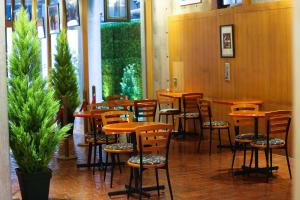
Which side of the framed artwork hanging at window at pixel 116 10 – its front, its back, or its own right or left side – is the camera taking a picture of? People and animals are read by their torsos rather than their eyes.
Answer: front

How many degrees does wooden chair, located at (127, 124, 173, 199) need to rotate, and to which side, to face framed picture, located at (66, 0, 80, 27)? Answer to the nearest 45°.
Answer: approximately 45° to its right

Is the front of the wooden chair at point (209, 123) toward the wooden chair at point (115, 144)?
no

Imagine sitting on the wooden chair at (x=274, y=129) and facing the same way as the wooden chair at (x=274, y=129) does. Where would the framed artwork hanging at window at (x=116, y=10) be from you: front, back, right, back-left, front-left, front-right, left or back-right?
front

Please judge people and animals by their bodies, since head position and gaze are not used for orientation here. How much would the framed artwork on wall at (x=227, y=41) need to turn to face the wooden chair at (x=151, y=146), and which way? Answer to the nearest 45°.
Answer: approximately 45° to its left

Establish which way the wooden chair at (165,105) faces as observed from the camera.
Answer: facing the viewer and to the right of the viewer

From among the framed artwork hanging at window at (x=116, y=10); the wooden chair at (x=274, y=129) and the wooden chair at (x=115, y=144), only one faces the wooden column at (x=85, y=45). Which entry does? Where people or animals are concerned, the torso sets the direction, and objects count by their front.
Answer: the wooden chair at (x=274, y=129)

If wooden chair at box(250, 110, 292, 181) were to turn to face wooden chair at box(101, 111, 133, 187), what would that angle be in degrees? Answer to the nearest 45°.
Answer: approximately 45° to its left

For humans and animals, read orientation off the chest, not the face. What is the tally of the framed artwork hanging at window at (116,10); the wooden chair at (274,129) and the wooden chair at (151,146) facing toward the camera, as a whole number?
1

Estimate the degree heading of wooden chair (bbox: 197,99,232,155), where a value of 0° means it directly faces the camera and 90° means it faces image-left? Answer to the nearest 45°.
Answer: approximately 225°

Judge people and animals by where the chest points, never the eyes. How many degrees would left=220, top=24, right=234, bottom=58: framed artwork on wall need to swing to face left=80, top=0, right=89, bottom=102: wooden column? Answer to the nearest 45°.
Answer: approximately 90° to its right

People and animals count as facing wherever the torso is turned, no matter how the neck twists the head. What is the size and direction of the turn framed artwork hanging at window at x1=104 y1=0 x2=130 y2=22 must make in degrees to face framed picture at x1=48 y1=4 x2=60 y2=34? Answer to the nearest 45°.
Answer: approximately 135° to its right

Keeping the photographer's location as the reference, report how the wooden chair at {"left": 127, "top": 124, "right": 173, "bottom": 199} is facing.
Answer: facing away from the viewer and to the left of the viewer
